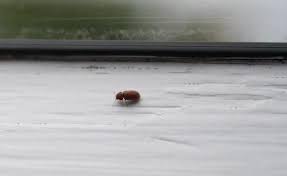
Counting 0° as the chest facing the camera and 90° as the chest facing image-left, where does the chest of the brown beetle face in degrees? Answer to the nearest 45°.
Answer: approximately 90°
